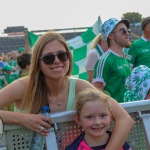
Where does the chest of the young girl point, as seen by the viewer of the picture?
toward the camera

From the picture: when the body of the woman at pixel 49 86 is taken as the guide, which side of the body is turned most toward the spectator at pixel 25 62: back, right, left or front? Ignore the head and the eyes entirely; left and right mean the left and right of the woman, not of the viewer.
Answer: back

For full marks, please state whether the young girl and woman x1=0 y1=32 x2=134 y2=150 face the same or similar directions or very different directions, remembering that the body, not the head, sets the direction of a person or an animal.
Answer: same or similar directions

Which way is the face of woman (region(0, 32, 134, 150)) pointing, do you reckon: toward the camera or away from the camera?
toward the camera

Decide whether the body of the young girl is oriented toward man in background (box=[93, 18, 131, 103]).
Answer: no

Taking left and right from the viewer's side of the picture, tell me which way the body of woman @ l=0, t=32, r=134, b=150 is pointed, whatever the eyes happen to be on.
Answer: facing the viewer

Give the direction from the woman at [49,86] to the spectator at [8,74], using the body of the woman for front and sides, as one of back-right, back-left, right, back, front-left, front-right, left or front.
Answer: back

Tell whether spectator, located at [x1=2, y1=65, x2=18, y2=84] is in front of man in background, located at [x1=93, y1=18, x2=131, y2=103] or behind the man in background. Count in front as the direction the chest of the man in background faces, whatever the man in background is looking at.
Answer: behind

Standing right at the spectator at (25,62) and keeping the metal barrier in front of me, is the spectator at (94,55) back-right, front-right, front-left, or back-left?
front-left

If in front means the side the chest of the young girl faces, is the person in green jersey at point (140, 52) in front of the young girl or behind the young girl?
behind

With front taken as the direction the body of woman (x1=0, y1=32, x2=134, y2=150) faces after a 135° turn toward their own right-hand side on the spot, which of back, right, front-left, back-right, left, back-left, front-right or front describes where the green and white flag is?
front-right

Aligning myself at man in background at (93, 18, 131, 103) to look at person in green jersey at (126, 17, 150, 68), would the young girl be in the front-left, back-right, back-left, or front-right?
back-right

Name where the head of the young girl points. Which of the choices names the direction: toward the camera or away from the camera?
toward the camera

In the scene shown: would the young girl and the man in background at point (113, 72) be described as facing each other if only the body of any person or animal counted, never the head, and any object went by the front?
no

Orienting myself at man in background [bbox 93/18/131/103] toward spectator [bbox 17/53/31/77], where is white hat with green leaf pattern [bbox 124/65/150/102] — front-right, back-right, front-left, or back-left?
back-left
